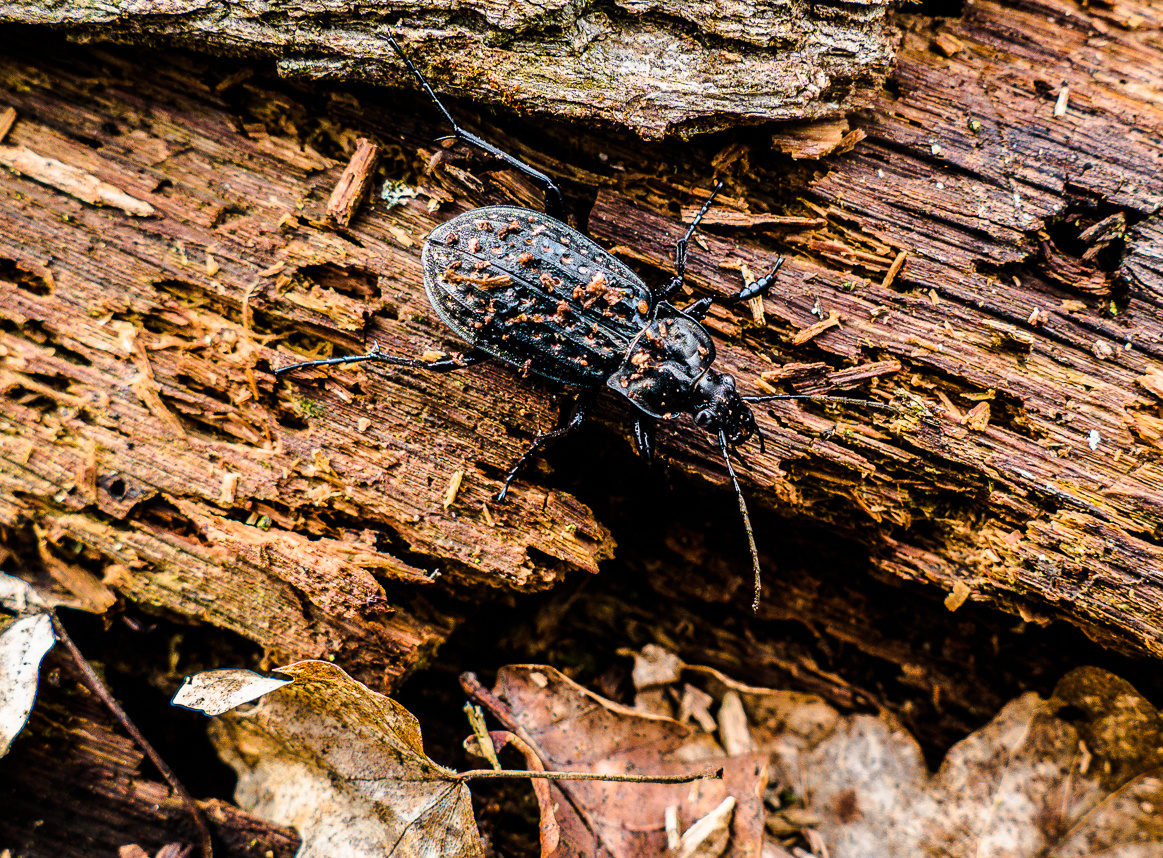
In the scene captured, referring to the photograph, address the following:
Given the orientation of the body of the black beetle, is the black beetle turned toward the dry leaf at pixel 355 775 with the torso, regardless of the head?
no

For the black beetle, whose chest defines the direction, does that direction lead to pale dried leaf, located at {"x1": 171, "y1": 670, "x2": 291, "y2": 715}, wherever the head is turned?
no

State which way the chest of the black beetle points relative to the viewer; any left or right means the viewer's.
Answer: facing the viewer and to the right of the viewer

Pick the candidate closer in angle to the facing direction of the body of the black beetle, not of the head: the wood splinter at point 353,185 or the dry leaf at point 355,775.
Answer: the dry leaf

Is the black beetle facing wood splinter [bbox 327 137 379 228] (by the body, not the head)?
no

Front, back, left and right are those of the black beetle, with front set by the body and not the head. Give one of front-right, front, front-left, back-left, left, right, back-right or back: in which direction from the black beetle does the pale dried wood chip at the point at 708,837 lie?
front

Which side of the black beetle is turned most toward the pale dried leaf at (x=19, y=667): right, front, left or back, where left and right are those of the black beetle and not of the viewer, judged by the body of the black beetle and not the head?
right
